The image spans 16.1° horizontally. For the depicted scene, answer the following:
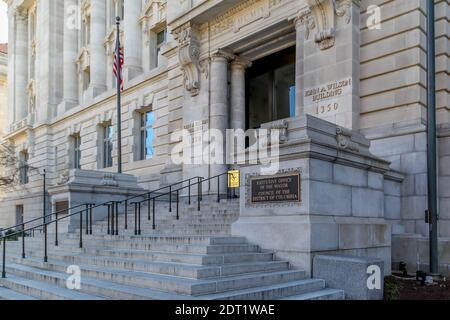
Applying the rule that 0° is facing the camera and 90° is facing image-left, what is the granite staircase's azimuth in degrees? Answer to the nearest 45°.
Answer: approximately 45°

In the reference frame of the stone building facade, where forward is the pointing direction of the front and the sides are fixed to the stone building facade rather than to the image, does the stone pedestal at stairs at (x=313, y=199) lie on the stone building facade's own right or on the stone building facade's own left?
on the stone building facade's own left

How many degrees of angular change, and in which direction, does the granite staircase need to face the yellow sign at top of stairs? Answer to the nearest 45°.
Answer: approximately 135° to its right
